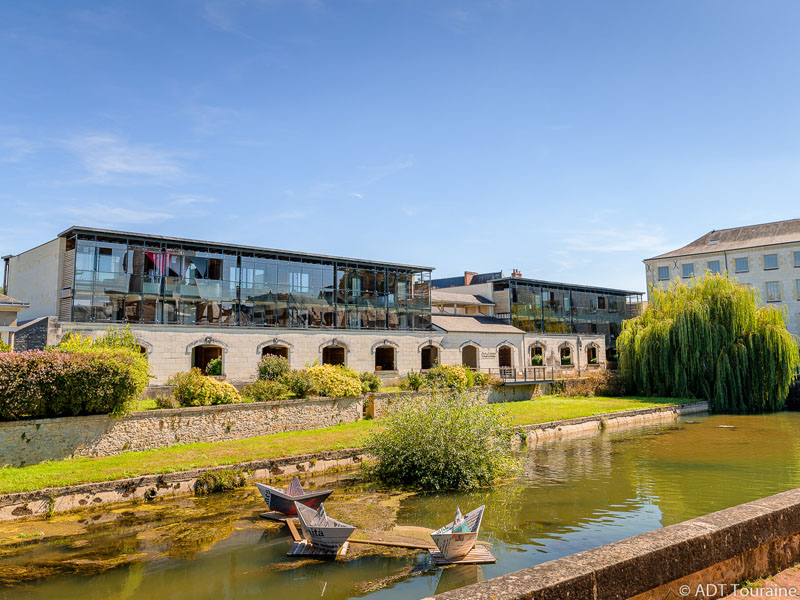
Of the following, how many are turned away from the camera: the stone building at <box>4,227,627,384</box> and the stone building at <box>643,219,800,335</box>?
0

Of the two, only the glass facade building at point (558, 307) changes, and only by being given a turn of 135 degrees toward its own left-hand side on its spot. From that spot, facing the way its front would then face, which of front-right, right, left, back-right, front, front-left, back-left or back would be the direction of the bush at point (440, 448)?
back

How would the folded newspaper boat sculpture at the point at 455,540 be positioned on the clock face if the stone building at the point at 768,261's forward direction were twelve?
The folded newspaper boat sculpture is roughly at 11 o'clock from the stone building.

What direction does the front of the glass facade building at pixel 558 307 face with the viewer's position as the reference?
facing the viewer and to the right of the viewer

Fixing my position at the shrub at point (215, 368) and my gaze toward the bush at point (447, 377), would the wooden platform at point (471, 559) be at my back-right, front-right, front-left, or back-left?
front-right

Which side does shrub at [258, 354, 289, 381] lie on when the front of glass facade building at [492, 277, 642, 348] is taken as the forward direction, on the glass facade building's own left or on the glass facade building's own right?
on the glass facade building's own right

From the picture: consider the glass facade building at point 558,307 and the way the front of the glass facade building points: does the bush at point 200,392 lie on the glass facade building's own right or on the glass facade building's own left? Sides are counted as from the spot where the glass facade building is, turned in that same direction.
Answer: on the glass facade building's own right

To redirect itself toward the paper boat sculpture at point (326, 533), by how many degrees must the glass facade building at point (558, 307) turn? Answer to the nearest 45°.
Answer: approximately 45° to its right

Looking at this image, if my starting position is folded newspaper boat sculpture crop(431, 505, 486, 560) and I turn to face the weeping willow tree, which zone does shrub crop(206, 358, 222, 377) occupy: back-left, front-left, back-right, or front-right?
front-left

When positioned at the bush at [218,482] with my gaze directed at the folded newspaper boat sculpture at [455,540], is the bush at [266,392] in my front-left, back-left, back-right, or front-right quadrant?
back-left

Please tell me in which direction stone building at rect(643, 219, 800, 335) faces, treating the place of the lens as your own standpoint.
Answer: facing the viewer and to the left of the viewer

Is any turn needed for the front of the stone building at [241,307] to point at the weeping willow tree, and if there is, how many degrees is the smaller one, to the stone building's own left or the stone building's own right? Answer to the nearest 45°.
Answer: approximately 45° to the stone building's own left

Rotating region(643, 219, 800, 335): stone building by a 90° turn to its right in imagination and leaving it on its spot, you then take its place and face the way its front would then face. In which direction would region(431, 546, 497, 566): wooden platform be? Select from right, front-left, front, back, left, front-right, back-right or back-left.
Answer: back-left
